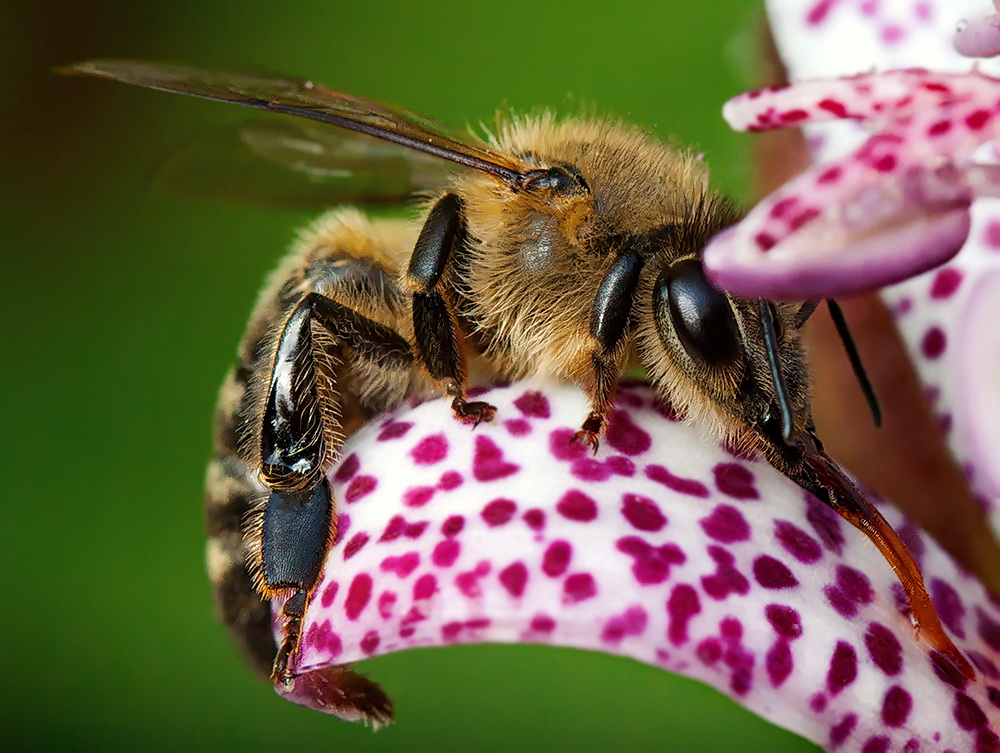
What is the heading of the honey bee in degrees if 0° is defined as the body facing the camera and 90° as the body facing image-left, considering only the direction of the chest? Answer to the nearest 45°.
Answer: approximately 270°
